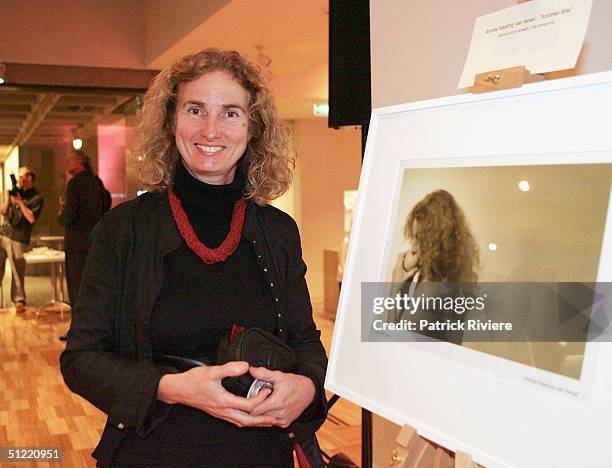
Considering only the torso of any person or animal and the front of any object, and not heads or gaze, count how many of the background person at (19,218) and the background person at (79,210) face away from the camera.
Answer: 0

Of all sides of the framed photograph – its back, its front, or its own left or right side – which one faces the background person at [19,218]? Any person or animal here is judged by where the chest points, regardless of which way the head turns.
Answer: right

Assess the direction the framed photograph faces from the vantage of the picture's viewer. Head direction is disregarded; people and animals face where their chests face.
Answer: facing the viewer and to the left of the viewer

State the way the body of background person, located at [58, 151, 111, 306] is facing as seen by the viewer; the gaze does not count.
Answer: to the viewer's left

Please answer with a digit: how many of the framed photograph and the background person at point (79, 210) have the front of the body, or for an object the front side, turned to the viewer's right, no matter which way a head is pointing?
0
